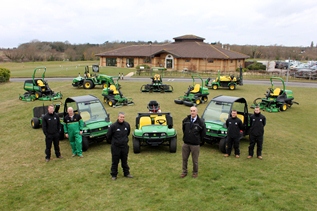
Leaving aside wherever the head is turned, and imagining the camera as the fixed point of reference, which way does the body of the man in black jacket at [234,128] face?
toward the camera

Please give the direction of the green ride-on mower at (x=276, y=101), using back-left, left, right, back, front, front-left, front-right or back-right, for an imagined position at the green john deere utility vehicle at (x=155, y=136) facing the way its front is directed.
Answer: back-left

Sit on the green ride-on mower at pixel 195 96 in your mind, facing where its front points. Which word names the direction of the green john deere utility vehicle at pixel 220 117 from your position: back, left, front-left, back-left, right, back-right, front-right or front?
front-left

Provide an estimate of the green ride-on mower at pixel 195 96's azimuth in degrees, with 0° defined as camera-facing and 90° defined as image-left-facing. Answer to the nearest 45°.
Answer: approximately 45°

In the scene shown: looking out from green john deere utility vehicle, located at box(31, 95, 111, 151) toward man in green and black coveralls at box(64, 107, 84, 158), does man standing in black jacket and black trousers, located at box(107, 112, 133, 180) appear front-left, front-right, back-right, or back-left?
front-left

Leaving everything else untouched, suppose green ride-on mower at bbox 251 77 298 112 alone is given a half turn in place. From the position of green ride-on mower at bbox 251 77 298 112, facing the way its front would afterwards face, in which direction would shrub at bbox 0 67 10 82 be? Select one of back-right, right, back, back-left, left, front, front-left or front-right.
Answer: back-left

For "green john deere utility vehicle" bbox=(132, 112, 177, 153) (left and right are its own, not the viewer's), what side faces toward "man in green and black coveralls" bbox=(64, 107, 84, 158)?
right

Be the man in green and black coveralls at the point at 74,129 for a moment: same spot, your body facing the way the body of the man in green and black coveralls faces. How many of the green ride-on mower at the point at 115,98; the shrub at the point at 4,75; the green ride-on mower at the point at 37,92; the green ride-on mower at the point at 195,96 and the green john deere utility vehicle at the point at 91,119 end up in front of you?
0

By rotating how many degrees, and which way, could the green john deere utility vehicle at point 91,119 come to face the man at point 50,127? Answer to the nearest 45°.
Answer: approximately 90° to its right

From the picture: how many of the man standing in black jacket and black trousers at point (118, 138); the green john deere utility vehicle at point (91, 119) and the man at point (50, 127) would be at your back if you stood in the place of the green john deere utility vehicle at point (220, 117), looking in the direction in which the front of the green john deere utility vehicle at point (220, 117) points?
0

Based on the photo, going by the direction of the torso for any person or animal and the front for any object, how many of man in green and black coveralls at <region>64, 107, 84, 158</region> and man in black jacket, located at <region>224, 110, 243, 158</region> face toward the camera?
2

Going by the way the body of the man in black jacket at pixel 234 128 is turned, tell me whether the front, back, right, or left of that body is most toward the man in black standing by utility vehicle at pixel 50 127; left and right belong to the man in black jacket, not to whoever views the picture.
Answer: right

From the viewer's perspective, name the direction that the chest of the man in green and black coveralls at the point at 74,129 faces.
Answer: toward the camera
